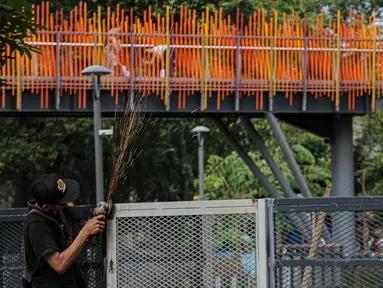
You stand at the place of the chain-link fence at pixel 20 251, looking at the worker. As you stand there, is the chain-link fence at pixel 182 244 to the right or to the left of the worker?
left

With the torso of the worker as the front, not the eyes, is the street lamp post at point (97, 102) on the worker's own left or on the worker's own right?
on the worker's own left

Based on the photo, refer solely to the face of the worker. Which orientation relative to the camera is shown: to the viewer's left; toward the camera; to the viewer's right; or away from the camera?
to the viewer's right

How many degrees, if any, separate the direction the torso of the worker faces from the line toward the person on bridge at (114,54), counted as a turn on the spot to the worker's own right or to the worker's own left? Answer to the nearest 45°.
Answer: approximately 90° to the worker's own left

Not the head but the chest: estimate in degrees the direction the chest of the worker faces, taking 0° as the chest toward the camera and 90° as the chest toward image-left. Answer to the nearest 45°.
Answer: approximately 270°

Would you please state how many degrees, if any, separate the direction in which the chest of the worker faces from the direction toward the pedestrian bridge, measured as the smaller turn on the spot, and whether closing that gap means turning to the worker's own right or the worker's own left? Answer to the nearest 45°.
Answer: approximately 90° to the worker's own left
